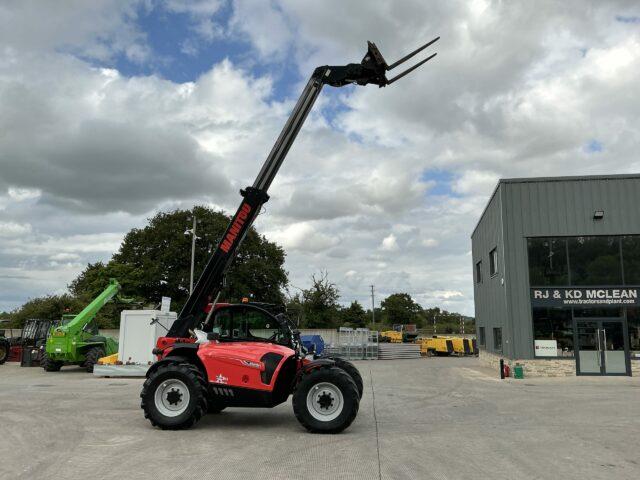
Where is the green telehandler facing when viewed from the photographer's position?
facing away from the viewer and to the right of the viewer

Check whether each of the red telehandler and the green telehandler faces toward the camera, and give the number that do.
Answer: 0

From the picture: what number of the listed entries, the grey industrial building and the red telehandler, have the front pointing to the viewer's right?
1

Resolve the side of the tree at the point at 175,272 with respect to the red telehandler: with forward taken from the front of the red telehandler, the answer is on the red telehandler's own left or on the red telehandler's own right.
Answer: on the red telehandler's own left

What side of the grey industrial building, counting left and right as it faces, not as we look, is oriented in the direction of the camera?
front

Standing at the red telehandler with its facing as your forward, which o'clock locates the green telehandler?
The green telehandler is roughly at 8 o'clock from the red telehandler.

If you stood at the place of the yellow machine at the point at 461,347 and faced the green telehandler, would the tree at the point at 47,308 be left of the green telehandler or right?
right

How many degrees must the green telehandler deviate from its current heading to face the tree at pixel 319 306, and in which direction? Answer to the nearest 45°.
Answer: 0° — it already faces it

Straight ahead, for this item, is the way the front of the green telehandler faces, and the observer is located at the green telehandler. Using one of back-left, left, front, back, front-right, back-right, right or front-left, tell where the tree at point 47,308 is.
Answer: front-left

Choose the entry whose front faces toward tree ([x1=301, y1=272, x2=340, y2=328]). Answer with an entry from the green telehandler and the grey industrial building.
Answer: the green telehandler

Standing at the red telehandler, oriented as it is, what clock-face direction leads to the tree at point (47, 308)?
The tree is roughly at 8 o'clock from the red telehandler.

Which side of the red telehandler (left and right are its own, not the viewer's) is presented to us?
right

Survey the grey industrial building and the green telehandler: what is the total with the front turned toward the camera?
1

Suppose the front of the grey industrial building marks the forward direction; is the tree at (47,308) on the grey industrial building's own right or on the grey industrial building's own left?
on the grey industrial building's own right

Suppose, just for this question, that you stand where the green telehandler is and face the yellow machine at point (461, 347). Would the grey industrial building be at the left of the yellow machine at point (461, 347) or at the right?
right

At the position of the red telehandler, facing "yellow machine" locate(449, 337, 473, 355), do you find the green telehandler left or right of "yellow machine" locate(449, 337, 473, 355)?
left

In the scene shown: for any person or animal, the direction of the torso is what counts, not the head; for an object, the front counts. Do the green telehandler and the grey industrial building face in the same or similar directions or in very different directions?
very different directions
